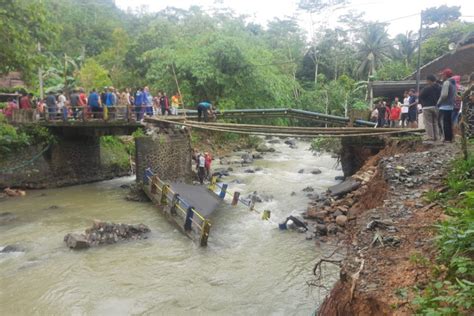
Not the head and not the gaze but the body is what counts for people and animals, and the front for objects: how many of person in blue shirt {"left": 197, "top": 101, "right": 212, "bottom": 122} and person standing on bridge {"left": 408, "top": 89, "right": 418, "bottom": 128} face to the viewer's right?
1

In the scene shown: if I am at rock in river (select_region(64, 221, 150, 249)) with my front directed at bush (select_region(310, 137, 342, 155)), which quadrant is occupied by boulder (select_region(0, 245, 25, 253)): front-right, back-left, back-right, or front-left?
back-left

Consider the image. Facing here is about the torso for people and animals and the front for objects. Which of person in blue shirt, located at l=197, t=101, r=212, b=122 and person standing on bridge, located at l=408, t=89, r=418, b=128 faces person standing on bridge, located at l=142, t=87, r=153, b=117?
person standing on bridge, located at l=408, t=89, r=418, b=128

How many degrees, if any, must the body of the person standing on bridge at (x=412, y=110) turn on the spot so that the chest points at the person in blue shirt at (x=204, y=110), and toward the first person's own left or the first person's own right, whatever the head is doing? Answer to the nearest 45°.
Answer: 0° — they already face them

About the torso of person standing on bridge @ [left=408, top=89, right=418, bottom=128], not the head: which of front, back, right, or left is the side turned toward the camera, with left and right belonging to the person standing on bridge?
left

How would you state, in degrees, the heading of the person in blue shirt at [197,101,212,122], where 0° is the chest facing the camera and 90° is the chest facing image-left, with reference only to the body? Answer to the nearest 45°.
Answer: approximately 270°
